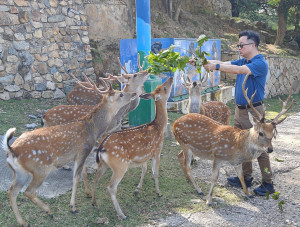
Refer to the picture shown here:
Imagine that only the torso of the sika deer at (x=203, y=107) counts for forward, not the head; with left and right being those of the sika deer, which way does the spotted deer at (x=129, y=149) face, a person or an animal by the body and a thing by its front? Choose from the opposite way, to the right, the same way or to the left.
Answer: the opposite way

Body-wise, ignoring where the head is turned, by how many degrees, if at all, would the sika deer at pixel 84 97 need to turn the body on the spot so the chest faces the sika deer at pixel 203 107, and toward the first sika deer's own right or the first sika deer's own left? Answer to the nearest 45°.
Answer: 0° — it already faces it

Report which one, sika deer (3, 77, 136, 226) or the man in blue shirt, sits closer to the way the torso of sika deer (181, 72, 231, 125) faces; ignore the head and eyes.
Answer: the sika deer

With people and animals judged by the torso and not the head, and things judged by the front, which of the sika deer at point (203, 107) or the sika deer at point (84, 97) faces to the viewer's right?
the sika deer at point (84, 97)

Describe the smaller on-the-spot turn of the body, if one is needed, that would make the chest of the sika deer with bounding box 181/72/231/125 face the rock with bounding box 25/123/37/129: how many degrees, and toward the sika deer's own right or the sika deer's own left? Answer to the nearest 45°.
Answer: approximately 45° to the sika deer's own right

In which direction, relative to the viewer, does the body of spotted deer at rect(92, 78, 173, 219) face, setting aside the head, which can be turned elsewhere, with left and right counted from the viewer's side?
facing away from the viewer and to the right of the viewer

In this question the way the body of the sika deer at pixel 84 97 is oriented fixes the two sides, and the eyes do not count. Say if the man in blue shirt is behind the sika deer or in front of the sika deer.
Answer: in front

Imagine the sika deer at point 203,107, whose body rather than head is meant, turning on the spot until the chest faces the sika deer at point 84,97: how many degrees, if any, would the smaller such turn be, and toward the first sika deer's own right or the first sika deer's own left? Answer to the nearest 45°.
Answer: approximately 45° to the first sika deer's own right

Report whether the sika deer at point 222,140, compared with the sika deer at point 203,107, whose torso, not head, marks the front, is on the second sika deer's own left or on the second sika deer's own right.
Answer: on the second sika deer's own left

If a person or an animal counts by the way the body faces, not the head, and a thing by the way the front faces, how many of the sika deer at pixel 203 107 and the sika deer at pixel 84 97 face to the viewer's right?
1

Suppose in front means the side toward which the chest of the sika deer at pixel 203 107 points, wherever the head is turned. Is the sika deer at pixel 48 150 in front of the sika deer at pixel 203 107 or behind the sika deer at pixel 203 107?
in front

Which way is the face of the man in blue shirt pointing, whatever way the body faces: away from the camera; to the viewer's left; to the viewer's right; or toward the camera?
to the viewer's left
